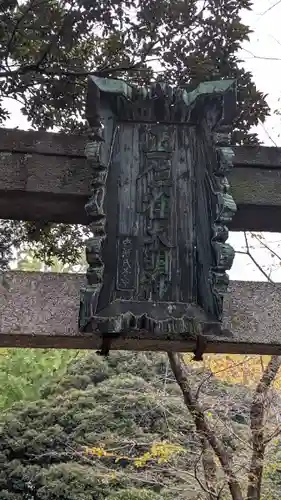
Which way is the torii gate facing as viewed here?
toward the camera
